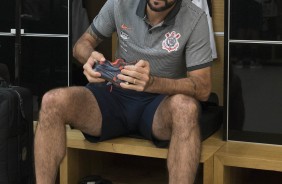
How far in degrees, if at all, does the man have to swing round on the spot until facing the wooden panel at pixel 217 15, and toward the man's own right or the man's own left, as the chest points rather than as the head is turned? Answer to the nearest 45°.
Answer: approximately 135° to the man's own left

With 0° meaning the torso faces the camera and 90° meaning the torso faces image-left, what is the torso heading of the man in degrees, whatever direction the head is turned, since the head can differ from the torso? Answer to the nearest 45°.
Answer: approximately 0°
